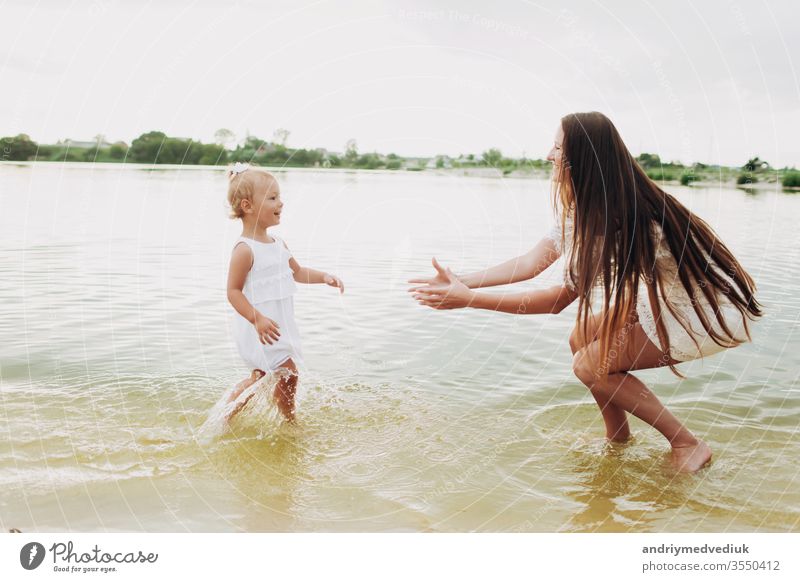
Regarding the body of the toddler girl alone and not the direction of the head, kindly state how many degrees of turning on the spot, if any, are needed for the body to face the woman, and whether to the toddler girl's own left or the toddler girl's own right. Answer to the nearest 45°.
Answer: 0° — they already face them

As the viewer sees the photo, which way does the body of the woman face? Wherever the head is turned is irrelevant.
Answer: to the viewer's left

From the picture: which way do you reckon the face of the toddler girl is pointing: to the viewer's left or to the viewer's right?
to the viewer's right

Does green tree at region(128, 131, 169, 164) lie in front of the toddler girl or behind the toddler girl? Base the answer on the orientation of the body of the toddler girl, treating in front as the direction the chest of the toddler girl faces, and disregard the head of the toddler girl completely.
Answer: behind

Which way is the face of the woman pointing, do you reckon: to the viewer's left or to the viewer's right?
to the viewer's left

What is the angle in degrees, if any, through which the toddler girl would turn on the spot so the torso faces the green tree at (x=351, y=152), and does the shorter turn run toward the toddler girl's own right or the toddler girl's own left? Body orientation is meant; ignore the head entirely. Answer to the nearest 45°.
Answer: approximately 135° to the toddler girl's own left

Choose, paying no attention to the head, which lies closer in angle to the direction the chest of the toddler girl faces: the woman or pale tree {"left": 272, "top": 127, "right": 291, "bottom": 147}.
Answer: the woman

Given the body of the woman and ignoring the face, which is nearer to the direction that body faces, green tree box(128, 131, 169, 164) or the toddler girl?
the toddler girl

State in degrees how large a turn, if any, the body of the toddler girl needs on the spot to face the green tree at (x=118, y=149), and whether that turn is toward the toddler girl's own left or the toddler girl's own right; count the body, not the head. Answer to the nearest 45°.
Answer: approximately 135° to the toddler girl's own left

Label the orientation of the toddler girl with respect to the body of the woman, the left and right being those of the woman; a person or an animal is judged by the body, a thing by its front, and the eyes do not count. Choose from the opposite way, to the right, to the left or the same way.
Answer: the opposite way

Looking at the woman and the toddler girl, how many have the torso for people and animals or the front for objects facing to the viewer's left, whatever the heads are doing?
1

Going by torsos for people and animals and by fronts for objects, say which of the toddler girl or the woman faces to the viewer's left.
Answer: the woman
